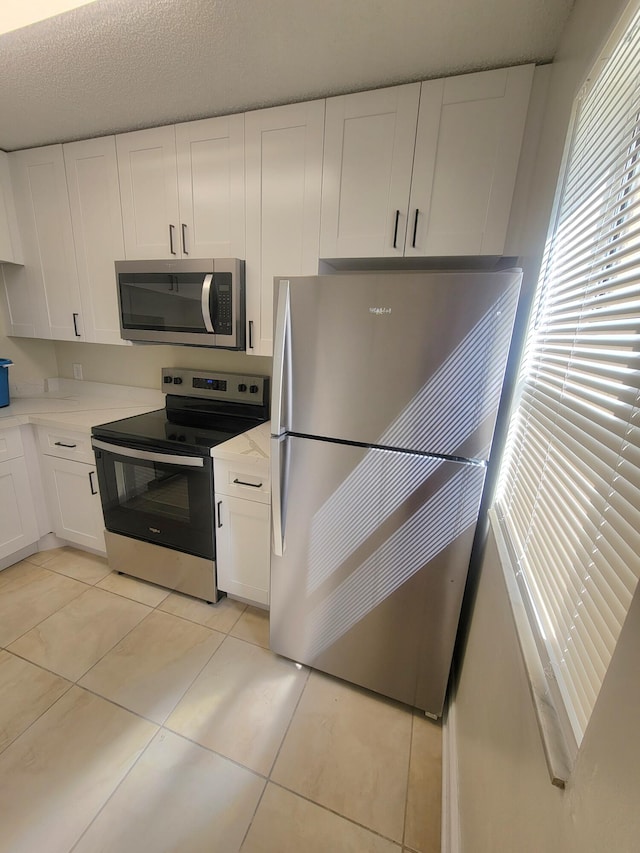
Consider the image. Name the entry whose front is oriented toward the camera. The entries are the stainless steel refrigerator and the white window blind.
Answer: the stainless steel refrigerator

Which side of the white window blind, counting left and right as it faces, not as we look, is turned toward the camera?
left

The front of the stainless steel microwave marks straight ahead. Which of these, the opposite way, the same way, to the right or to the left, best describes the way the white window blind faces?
to the right

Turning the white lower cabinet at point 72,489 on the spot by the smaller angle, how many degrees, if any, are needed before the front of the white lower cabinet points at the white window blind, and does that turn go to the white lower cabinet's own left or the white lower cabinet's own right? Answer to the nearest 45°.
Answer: approximately 45° to the white lower cabinet's own left

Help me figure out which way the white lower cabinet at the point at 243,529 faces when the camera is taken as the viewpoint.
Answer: facing the viewer and to the left of the viewer

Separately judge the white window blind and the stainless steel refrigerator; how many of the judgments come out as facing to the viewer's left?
1

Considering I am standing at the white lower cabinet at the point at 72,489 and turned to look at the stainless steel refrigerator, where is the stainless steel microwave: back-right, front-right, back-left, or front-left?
front-left

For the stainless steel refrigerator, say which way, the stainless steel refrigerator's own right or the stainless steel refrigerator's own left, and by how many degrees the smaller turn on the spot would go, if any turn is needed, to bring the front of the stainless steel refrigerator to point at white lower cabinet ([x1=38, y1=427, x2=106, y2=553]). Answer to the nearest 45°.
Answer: approximately 90° to the stainless steel refrigerator's own right

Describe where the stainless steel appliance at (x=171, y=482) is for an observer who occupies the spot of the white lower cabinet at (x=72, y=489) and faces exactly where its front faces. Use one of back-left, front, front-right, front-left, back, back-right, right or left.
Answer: left

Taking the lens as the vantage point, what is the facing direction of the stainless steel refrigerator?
facing the viewer

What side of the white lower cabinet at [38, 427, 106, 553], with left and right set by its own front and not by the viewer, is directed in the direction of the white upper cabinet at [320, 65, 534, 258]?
left

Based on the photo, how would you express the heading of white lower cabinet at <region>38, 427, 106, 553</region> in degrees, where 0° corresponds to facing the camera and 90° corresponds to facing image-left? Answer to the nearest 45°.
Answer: approximately 45°

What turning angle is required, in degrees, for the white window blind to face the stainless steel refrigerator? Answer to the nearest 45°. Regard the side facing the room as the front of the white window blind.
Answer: approximately 45° to its right

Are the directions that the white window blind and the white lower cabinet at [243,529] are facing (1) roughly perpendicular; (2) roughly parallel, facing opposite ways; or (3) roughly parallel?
roughly perpendicular
